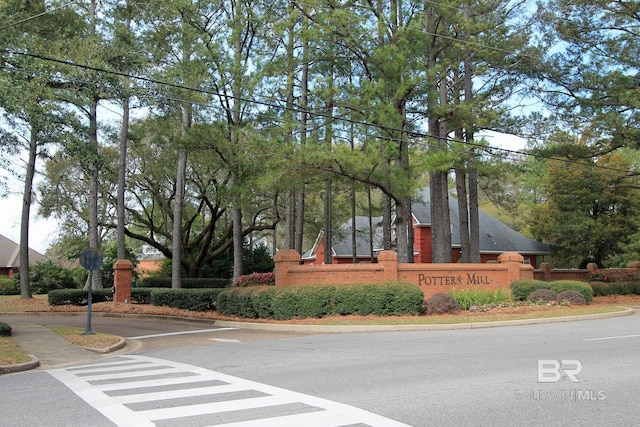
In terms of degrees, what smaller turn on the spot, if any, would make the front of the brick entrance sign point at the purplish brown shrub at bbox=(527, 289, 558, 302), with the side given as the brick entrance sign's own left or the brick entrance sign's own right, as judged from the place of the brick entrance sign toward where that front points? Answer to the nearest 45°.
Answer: approximately 90° to the brick entrance sign's own left

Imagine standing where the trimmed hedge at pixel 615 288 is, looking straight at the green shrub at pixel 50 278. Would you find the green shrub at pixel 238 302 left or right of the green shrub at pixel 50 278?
left

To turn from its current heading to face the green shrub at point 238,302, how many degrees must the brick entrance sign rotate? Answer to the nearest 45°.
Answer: approximately 90° to its right

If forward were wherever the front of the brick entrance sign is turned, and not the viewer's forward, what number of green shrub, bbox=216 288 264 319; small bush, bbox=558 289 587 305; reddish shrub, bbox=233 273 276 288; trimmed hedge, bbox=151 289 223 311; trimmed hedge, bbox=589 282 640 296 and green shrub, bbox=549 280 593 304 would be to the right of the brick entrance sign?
3

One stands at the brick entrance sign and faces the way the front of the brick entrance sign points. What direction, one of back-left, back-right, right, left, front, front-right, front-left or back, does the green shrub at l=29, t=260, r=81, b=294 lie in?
back-right

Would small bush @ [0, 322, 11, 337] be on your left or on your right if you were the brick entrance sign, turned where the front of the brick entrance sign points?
on your right

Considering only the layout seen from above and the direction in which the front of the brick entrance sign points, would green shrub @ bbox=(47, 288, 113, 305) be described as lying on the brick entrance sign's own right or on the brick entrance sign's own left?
on the brick entrance sign's own right

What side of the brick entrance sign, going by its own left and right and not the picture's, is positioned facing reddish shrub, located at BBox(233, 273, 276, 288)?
right

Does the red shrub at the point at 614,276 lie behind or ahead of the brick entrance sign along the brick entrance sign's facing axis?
behind

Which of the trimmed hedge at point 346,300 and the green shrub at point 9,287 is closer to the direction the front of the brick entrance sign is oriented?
the trimmed hedge

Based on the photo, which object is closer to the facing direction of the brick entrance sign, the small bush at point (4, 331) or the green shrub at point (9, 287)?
the small bush

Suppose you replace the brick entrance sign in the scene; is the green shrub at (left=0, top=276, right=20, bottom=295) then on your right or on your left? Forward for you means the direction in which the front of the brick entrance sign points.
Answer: on your right

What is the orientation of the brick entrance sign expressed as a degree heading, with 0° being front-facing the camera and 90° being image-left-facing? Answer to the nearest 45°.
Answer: approximately 0°

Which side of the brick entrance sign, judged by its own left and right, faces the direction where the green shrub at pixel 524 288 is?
left
